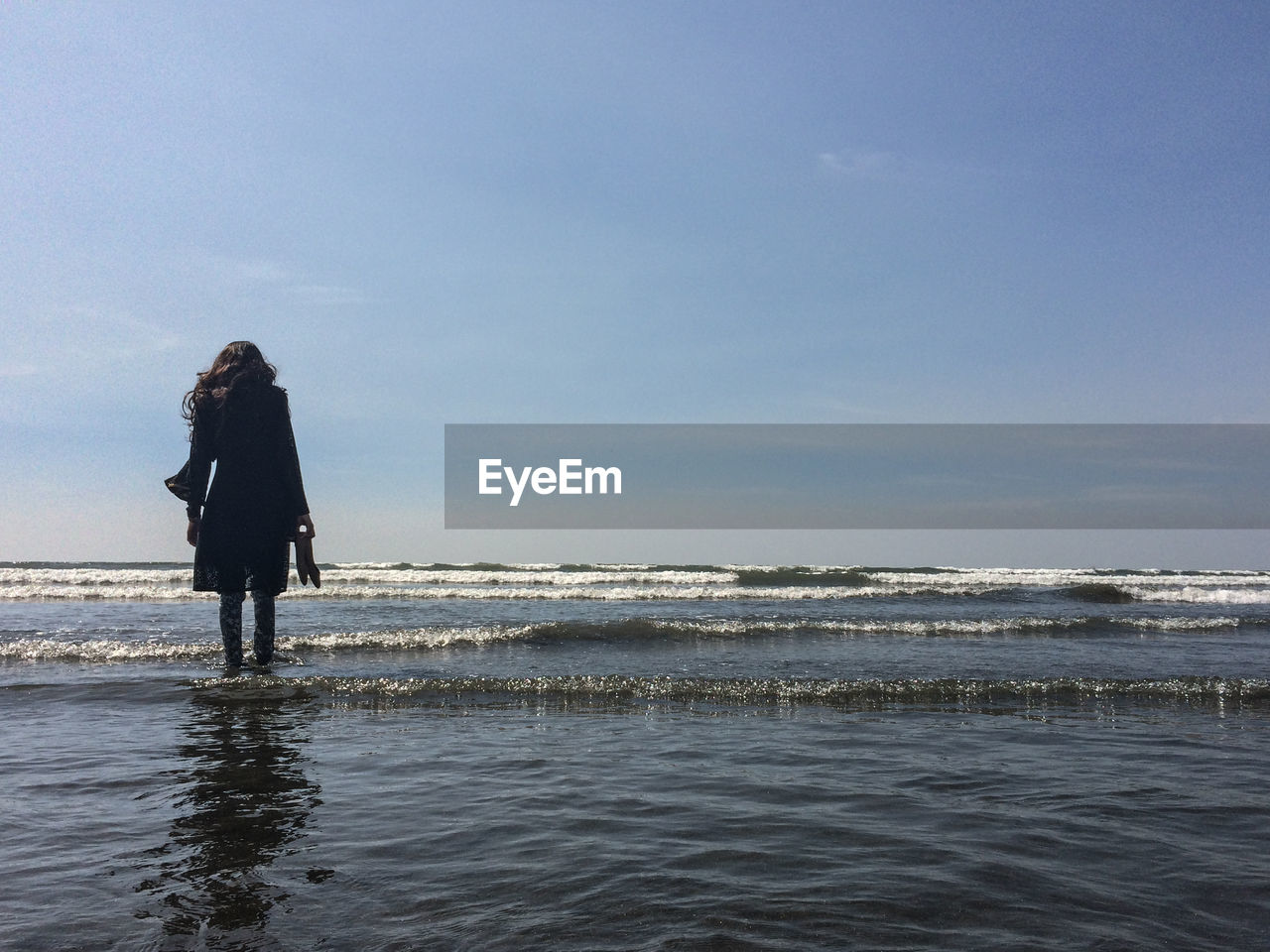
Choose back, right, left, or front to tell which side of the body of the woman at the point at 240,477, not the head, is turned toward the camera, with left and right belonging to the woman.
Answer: back
